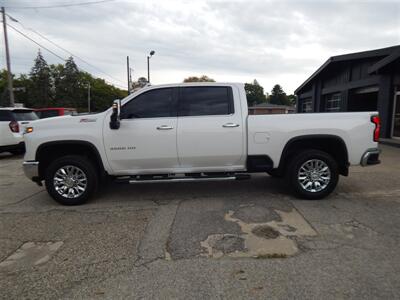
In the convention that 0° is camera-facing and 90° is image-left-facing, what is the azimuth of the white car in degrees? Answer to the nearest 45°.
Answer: approximately 135°

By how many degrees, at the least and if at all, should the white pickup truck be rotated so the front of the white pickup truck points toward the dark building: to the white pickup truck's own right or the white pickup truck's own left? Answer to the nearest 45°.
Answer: approximately 135° to the white pickup truck's own right

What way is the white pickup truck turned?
to the viewer's left

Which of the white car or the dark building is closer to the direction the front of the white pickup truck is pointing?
the white car

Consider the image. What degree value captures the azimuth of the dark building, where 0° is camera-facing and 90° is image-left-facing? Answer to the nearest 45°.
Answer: approximately 45°

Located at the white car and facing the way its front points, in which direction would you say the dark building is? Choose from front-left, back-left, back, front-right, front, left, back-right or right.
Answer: back-right
